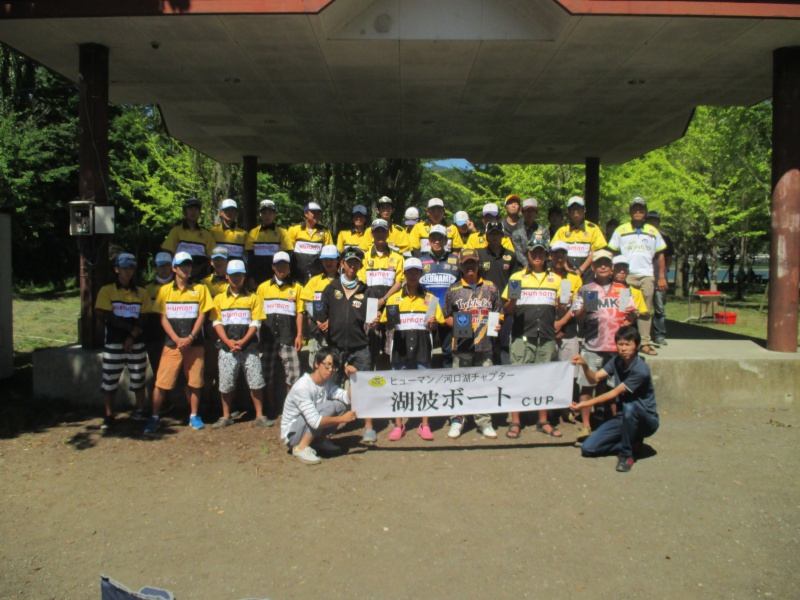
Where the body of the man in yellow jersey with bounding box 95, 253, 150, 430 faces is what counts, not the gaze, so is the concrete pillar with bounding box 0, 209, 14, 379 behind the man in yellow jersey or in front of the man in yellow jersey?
behind

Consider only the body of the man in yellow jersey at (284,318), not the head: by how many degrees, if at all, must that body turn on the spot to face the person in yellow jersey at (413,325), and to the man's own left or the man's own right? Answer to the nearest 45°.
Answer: approximately 45° to the man's own left

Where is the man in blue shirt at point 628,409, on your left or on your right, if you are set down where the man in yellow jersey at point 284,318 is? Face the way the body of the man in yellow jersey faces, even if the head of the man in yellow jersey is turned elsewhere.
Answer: on your left

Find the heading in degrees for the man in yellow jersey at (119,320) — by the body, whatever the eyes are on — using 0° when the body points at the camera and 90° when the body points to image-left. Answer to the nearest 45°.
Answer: approximately 0°

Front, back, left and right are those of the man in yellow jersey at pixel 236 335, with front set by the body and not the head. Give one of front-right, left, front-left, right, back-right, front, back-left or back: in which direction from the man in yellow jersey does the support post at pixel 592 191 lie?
back-left

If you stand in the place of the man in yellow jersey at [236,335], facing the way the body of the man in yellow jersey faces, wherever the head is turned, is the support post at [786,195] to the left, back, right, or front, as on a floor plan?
left

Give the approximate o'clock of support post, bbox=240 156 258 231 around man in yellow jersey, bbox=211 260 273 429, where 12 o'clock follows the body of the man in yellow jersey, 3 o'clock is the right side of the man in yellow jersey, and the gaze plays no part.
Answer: The support post is roughly at 6 o'clock from the man in yellow jersey.

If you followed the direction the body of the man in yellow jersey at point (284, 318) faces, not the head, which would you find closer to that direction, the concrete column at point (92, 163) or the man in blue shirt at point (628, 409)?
the man in blue shirt

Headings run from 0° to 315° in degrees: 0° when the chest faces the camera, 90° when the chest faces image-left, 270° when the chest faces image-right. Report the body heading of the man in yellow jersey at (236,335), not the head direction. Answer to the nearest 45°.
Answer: approximately 0°
